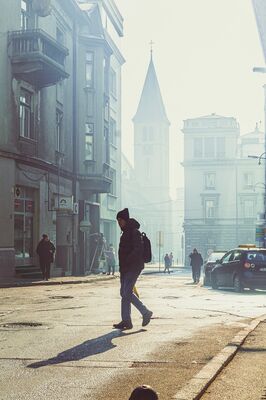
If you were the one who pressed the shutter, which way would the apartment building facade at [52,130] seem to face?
facing the viewer and to the right of the viewer

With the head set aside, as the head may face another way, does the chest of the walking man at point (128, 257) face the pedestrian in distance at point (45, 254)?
no

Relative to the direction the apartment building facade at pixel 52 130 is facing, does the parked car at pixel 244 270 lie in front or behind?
in front

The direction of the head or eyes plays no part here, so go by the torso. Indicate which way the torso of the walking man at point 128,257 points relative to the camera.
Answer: to the viewer's left

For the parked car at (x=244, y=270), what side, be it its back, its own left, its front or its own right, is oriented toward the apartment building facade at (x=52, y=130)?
front

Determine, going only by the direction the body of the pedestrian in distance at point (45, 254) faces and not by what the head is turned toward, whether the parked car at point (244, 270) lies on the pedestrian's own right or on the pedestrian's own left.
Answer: on the pedestrian's own left

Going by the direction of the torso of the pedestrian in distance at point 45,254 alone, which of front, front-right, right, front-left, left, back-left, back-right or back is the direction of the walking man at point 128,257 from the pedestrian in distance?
front

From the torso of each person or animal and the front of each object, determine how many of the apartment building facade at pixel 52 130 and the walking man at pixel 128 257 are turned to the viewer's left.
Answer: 1

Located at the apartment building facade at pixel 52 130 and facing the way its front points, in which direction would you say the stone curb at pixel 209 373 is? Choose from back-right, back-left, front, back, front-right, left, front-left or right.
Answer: front-right

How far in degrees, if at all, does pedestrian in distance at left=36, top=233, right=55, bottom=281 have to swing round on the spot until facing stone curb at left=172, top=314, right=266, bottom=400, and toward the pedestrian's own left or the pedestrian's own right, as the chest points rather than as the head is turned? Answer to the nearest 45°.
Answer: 0° — they already face it

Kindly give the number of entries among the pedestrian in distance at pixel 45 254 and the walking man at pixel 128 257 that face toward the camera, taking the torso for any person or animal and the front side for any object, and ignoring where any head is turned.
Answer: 1

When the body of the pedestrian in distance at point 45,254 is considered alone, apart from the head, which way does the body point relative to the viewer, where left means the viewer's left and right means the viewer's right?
facing the viewer
